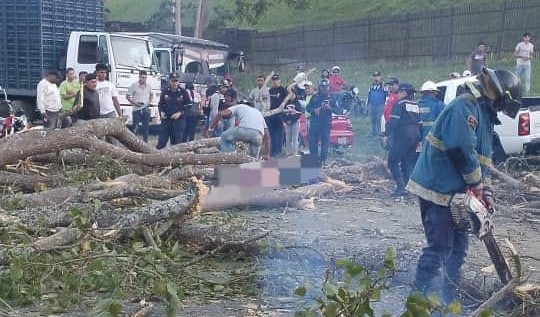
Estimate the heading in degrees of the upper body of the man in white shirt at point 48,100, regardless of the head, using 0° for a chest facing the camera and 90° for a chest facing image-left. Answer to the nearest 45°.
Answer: approximately 315°

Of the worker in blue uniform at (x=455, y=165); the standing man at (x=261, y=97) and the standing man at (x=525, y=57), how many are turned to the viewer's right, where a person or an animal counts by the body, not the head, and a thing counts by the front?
1

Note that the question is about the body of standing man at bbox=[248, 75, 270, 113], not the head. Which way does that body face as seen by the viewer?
toward the camera

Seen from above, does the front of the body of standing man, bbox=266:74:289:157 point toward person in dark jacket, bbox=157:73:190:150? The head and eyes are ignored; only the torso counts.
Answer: no

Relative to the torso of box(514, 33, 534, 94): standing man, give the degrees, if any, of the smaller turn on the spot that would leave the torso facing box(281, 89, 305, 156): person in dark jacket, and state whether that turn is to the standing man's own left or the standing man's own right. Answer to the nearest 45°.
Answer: approximately 45° to the standing man's own right

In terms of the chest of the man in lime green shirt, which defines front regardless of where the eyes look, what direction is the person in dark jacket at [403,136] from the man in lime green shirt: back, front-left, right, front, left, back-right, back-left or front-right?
front

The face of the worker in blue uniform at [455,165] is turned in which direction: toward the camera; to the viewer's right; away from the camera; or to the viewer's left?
to the viewer's right

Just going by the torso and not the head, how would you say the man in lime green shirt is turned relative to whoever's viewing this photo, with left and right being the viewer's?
facing the viewer and to the right of the viewer

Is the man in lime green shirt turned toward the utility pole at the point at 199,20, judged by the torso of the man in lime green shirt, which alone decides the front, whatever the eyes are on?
no

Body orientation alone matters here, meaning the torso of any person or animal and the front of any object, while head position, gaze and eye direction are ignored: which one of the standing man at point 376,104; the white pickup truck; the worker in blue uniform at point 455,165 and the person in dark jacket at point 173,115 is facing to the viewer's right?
the worker in blue uniform

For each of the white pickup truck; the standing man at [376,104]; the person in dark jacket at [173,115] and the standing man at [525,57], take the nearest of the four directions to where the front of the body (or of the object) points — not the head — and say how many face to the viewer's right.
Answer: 0

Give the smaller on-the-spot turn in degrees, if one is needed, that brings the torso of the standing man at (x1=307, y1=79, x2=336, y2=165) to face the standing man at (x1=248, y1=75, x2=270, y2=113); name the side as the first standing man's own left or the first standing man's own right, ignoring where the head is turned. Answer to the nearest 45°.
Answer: approximately 135° to the first standing man's own right

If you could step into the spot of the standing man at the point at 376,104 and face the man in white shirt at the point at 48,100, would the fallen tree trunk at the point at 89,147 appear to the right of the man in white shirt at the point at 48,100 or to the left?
left

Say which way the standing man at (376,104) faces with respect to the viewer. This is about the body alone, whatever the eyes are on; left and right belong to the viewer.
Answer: facing the viewer

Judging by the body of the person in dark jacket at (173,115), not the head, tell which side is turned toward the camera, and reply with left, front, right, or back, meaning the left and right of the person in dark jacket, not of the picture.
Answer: front

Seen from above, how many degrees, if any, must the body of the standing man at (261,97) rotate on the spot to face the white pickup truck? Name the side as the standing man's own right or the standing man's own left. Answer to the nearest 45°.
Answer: approximately 45° to the standing man's own left

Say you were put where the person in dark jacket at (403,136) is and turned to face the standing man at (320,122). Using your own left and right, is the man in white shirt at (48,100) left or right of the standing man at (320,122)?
left
